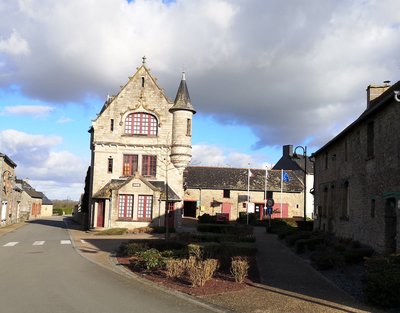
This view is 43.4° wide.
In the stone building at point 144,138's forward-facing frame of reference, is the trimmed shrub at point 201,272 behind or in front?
in front

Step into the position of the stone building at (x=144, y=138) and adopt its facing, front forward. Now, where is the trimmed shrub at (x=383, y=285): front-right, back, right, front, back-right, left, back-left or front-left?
front

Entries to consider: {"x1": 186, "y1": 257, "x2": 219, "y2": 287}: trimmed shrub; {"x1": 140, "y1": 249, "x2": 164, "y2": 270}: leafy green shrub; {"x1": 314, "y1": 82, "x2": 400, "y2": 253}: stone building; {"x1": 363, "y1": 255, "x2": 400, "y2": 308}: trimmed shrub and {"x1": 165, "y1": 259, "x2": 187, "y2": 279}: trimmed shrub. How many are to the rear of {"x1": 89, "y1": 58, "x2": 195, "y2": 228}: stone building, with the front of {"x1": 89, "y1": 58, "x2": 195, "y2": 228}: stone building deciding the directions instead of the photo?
0

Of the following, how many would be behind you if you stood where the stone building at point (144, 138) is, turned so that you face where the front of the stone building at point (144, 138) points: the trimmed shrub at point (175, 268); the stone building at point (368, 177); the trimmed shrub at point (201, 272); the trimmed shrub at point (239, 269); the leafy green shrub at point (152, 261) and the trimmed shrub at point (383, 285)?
0

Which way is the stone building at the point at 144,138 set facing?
toward the camera

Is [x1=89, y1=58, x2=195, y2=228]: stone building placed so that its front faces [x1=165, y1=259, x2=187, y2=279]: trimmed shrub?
yes

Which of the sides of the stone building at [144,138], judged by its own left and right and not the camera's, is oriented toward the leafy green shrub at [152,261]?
front

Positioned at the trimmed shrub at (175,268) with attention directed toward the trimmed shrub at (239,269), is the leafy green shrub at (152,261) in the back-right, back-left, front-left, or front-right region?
back-left

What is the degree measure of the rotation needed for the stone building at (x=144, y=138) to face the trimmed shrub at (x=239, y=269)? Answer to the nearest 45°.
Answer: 0° — it already faces it
